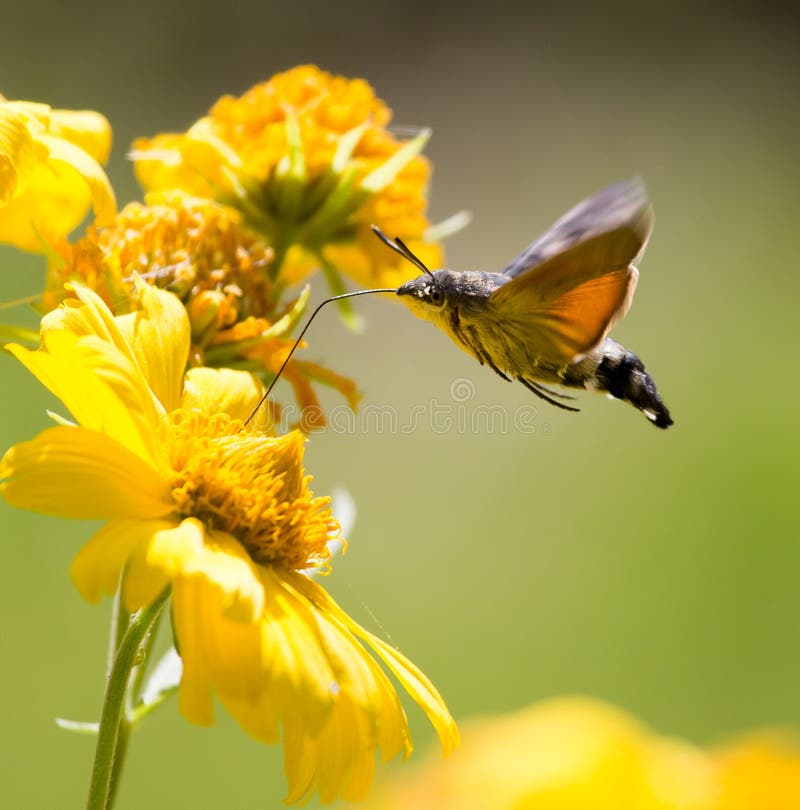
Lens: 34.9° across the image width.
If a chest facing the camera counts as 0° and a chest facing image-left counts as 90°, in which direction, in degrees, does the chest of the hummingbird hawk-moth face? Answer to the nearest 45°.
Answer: approximately 90°
